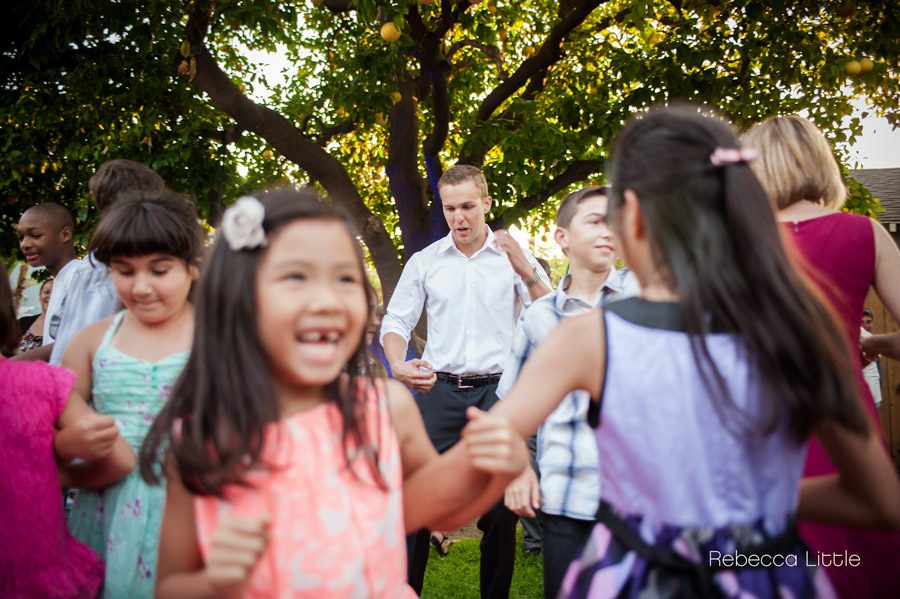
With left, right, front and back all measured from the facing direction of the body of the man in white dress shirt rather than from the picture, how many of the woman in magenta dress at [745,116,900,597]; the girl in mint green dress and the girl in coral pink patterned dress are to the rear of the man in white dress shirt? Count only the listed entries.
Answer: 0

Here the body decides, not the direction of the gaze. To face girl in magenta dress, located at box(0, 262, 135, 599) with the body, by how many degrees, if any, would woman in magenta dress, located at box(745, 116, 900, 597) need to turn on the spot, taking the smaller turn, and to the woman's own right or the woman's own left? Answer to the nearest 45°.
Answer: approximately 135° to the woman's own left

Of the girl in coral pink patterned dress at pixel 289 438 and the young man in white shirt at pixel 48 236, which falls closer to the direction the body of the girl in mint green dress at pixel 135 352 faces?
the girl in coral pink patterned dress

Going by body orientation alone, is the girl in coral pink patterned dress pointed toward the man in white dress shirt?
no

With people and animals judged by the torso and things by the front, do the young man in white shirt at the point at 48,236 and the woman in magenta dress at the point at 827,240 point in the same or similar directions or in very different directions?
very different directions

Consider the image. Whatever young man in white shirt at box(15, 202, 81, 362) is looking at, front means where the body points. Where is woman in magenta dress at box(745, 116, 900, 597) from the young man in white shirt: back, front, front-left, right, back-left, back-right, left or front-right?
left

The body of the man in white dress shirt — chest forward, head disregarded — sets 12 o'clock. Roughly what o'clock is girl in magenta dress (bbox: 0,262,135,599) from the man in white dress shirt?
The girl in magenta dress is roughly at 1 o'clock from the man in white dress shirt.

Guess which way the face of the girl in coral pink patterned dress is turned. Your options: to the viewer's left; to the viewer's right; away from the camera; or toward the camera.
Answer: toward the camera

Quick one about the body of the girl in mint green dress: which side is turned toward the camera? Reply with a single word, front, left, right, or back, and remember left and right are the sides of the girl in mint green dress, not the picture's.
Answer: front

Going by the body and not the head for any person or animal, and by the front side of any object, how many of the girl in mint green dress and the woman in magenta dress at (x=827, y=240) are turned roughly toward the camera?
1

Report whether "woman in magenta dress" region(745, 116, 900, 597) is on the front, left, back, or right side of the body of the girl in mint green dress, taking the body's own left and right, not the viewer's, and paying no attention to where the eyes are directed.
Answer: left

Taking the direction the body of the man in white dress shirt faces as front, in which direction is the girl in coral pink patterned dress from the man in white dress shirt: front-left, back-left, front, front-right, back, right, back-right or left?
front

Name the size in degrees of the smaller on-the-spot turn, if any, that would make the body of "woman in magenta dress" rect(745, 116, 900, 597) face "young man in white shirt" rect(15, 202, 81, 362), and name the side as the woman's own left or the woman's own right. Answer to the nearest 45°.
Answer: approximately 90° to the woman's own left

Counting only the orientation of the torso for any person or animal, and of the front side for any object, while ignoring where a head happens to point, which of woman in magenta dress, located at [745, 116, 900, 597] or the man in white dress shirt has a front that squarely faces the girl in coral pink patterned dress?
the man in white dress shirt

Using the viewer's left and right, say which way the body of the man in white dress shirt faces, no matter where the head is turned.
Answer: facing the viewer

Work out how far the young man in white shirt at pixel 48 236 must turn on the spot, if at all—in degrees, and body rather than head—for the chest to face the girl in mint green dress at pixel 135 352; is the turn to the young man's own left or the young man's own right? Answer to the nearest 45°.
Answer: approximately 45° to the young man's own left

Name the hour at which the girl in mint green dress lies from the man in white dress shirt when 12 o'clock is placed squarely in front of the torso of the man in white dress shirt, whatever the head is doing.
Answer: The girl in mint green dress is roughly at 1 o'clock from the man in white dress shirt.

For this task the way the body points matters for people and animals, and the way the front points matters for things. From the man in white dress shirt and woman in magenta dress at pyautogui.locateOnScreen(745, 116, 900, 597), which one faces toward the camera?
the man in white dress shirt

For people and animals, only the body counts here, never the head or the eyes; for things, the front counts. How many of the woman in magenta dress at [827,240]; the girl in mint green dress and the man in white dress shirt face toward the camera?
2

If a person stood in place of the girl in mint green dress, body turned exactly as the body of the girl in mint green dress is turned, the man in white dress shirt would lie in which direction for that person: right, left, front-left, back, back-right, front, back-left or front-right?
back-left

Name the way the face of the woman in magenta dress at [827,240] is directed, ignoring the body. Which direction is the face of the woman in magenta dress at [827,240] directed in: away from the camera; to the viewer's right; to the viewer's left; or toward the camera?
away from the camera

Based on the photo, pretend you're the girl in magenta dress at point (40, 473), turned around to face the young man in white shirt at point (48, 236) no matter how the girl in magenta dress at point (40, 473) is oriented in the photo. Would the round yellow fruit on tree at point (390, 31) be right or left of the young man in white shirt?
right

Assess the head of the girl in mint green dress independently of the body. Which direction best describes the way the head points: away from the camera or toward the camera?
toward the camera
